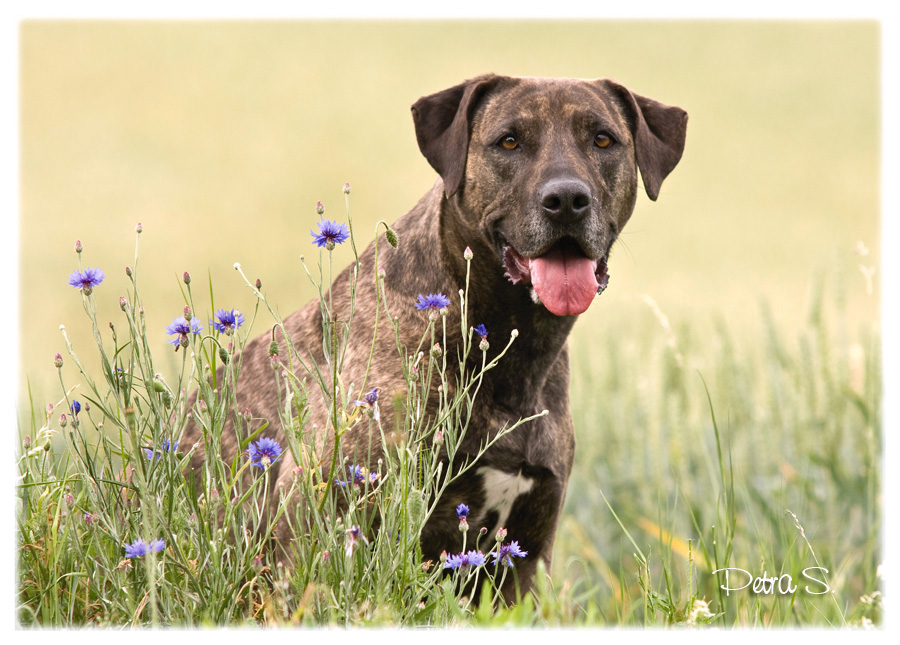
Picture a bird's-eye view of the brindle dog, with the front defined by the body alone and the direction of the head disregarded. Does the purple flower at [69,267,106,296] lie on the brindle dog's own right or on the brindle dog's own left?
on the brindle dog's own right

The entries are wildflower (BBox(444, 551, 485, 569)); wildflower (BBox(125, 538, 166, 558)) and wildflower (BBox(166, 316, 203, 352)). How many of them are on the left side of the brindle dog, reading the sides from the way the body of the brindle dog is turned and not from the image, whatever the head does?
0

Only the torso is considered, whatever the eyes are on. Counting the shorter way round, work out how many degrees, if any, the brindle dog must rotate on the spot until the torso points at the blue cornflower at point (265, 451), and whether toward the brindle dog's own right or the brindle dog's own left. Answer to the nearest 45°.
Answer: approximately 90° to the brindle dog's own right

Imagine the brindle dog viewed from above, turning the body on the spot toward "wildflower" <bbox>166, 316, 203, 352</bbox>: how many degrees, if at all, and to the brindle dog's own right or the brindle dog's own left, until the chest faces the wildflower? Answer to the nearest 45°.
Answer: approximately 90° to the brindle dog's own right

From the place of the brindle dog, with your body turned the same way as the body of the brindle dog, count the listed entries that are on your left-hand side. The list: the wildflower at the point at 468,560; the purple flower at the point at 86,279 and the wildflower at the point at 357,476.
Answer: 0

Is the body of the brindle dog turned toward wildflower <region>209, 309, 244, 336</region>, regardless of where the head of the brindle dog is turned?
no

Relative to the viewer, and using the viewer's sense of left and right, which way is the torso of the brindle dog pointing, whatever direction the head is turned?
facing the viewer and to the right of the viewer

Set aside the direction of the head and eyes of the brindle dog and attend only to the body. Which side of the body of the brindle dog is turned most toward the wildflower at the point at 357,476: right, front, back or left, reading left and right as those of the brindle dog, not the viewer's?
right

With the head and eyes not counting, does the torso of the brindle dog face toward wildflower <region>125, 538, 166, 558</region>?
no

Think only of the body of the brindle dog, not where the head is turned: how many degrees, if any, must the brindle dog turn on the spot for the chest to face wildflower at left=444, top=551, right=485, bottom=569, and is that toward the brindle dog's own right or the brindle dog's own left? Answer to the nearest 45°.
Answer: approximately 45° to the brindle dog's own right
